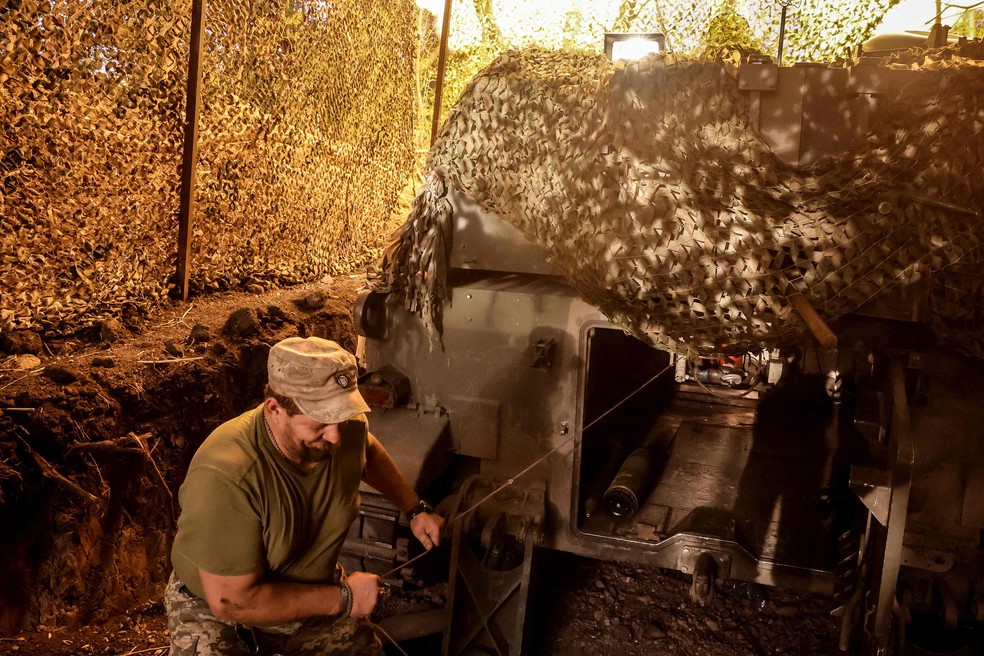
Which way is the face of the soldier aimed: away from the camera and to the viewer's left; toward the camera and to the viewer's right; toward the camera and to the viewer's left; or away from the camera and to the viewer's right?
toward the camera and to the viewer's right

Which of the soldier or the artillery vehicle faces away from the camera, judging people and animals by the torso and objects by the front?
the artillery vehicle

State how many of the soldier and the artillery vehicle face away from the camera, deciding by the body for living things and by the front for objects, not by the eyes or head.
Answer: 1

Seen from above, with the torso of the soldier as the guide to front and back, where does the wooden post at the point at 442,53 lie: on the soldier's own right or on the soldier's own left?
on the soldier's own left

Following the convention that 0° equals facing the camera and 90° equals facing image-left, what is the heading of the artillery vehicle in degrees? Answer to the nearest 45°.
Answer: approximately 180°

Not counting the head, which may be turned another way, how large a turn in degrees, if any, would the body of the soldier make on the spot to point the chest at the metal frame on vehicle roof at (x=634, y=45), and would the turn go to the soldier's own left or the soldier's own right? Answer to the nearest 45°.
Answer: approximately 90° to the soldier's own left

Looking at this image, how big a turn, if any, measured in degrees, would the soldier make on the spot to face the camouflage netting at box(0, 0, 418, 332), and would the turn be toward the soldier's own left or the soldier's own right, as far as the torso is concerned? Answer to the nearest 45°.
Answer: approximately 135° to the soldier's own left
